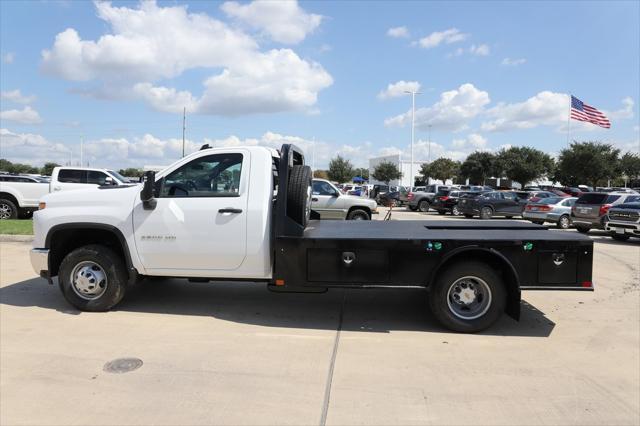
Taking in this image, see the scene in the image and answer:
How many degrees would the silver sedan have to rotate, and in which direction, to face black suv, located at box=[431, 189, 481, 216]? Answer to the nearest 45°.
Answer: approximately 90° to its left

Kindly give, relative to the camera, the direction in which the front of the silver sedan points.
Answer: facing away from the viewer and to the right of the viewer

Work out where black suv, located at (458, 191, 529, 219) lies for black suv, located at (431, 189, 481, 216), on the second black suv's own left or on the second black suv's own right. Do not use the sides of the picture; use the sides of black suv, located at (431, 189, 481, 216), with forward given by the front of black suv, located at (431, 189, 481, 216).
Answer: on the second black suv's own right

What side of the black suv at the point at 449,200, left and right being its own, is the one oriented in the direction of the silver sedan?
right
